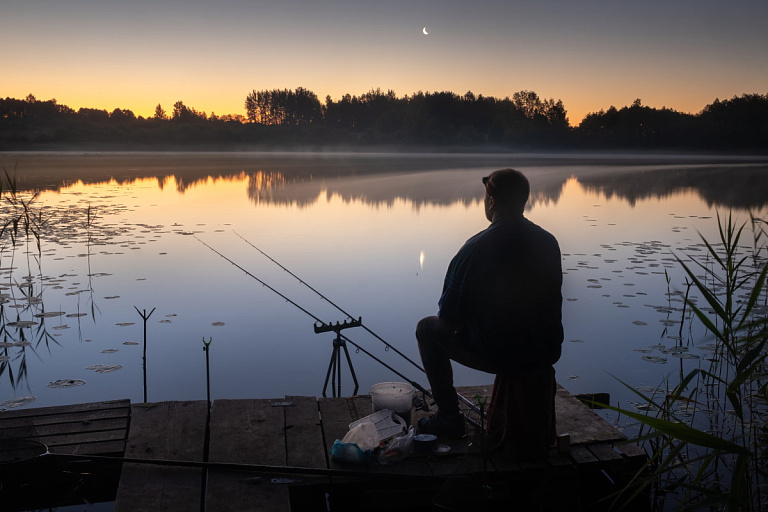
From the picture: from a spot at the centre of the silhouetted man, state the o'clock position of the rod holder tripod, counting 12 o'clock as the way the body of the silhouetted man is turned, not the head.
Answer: The rod holder tripod is roughly at 12 o'clock from the silhouetted man.

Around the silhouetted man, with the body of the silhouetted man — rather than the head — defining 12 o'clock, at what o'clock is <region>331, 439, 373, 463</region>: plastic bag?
The plastic bag is roughly at 10 o'clock from the silhouetted man.

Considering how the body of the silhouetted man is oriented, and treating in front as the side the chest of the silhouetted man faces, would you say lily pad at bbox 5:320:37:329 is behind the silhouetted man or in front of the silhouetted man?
in front

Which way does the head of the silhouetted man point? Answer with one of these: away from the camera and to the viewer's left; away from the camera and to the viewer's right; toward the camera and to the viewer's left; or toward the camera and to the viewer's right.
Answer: away from the camera and to the viewer's left

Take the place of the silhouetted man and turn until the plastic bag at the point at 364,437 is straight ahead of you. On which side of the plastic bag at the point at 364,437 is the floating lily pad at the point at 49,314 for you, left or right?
right

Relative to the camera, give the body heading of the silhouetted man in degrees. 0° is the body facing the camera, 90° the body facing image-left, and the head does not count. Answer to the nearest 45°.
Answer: approximately 135°

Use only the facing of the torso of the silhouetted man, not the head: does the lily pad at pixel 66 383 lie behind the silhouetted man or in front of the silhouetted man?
in front

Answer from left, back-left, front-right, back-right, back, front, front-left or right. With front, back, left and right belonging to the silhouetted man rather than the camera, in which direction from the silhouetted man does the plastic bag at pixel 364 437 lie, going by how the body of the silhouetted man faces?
front-left
